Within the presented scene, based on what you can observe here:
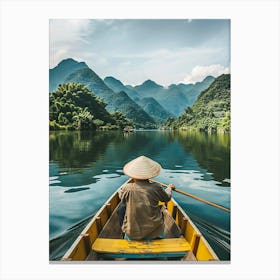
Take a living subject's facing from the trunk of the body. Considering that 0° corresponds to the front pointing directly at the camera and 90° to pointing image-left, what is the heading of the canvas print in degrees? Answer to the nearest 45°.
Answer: approximately 0°
